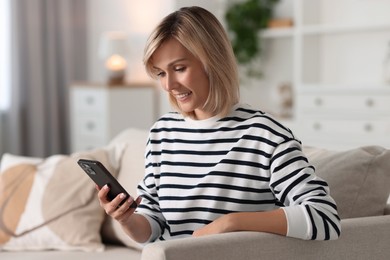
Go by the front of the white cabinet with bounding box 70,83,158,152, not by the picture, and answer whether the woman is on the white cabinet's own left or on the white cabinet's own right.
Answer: on the white cabinet's own left

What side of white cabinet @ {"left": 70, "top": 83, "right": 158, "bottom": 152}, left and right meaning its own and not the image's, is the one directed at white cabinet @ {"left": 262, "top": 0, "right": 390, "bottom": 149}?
left

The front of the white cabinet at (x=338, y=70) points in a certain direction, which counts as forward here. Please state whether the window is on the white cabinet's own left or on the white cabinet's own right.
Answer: on the white cabinet's own right

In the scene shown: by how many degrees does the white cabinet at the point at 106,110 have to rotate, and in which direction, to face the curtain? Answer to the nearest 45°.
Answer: approximately 90° to its right

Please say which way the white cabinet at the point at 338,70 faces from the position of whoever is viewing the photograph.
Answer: facing the viewer

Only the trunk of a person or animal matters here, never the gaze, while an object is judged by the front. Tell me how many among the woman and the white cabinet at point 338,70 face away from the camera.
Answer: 0

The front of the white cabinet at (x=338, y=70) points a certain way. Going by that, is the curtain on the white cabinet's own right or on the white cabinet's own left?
on the white cabinet's own right

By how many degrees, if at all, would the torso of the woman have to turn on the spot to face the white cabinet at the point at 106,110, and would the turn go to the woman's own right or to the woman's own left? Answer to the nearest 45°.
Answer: approximately 135° to the woman's own right

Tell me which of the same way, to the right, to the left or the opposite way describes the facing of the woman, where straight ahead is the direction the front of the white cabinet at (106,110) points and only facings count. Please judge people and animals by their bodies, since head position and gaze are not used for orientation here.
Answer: the same way

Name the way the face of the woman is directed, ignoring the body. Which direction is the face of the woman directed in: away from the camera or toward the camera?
toward the camera

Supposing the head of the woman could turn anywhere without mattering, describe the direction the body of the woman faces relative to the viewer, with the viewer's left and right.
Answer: facing the viewer and to the left of the viewer

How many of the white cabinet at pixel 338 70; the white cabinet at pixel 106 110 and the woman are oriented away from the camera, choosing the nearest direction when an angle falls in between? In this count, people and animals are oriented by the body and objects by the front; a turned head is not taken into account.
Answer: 0

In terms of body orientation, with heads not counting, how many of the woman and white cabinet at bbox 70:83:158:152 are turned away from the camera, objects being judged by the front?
0

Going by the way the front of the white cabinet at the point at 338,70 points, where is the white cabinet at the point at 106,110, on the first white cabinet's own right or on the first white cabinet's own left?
on the first white cabinet's own right

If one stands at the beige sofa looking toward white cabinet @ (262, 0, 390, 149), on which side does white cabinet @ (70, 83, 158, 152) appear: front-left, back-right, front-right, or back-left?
front-left

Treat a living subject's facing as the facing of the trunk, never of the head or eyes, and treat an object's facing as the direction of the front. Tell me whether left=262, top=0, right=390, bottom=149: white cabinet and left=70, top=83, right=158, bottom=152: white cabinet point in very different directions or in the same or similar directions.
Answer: same or similar directions
